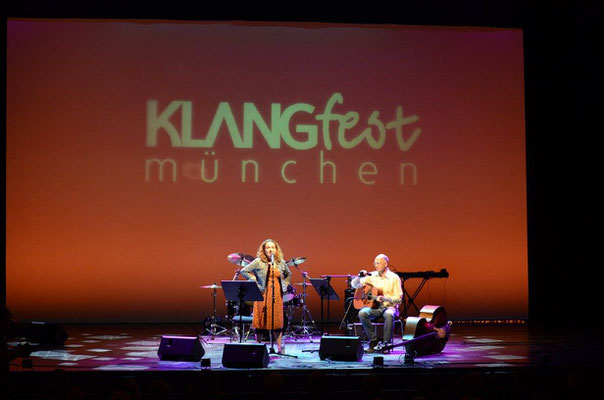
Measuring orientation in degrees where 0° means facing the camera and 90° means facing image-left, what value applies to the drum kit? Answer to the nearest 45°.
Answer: approximately 0°

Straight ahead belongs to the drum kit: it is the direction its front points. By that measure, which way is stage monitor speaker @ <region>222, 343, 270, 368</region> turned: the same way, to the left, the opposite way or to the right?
the opposite way

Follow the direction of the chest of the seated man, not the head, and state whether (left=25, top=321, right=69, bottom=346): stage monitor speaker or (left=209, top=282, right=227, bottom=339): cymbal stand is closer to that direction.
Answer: the stage monitor speaker

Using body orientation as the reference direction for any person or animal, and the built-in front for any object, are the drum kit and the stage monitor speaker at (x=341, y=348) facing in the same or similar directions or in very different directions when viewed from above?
very different directions

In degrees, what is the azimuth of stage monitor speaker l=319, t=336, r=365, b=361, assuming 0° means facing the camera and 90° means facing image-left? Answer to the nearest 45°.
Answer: approximately 180°

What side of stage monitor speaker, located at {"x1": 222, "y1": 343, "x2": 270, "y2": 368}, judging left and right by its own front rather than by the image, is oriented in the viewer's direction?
back
